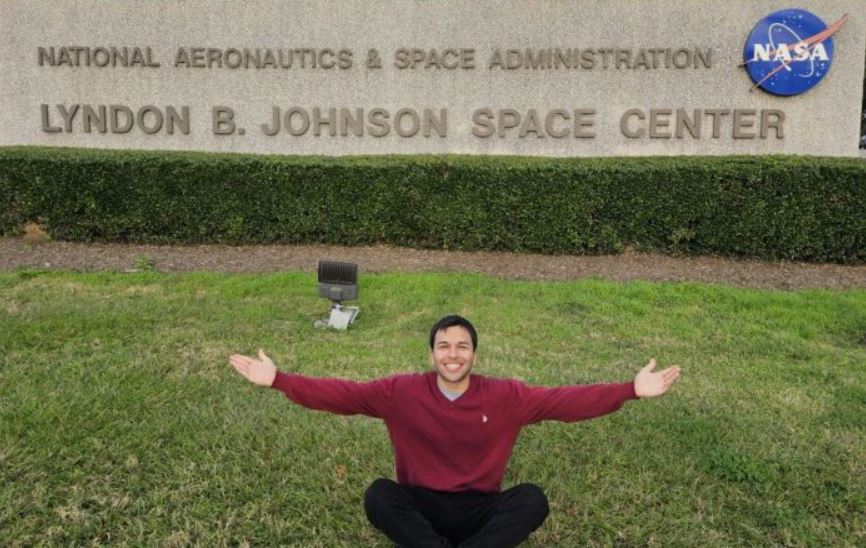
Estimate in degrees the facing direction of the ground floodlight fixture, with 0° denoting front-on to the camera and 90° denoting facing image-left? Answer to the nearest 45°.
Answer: approximately 180°
